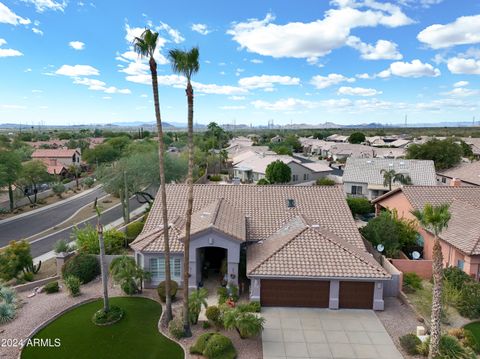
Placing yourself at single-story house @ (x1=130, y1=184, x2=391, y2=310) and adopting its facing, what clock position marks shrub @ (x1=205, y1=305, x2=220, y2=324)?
The shrub is roughly at 1 o'clock from the single-story house.

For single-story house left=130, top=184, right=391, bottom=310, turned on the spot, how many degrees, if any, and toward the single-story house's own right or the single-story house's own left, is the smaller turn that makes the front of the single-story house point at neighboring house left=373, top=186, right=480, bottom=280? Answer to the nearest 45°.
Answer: approximately 135° to the single-story house's own left

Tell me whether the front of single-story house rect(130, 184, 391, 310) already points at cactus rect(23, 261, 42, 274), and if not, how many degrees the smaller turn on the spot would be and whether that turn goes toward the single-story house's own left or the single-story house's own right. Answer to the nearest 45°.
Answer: approximately 90° to the single-story house's own right

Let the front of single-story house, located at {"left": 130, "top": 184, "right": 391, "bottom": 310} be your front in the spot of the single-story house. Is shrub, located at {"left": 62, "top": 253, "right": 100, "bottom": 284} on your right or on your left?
on your right

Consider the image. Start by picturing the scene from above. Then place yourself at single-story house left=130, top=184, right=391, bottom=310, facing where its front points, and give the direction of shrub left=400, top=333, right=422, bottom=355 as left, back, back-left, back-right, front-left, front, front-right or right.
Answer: front-left

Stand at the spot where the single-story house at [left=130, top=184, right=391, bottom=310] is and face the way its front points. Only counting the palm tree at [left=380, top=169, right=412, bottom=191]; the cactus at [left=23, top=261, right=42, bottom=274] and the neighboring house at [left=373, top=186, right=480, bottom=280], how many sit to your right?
1

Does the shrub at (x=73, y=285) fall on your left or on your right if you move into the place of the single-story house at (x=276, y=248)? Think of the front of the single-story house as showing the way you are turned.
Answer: on your right

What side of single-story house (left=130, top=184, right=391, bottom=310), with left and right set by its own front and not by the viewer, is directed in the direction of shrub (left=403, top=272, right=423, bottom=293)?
left

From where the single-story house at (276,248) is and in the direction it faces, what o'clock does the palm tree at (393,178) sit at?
The palm tree is roughly at 7 o'clock from the single-story house.

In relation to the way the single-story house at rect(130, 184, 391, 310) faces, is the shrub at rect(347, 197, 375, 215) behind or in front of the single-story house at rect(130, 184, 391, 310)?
behind

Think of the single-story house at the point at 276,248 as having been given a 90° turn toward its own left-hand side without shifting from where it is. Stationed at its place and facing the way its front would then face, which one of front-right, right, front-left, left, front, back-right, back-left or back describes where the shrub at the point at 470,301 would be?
front

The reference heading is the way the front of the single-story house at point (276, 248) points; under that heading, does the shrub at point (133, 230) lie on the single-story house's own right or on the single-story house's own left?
on the single-story house's own right

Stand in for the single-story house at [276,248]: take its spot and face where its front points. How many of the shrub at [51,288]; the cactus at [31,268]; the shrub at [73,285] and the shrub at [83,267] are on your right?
4

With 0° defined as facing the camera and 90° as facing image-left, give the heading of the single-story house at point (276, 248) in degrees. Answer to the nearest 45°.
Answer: approximately 0°

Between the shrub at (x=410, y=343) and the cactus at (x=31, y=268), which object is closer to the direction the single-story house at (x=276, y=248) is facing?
the shrub

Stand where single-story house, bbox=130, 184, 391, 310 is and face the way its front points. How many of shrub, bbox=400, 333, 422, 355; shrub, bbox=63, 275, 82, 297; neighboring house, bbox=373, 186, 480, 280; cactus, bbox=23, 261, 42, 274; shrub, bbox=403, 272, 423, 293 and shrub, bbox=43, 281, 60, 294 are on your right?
3

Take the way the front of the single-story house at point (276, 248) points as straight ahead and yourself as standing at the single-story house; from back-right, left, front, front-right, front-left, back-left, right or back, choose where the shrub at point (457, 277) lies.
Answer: left
